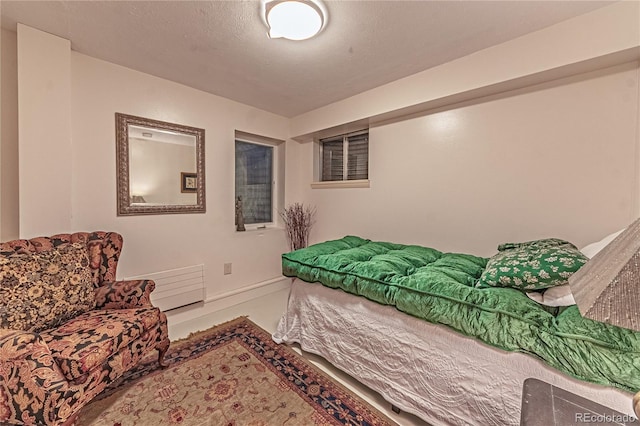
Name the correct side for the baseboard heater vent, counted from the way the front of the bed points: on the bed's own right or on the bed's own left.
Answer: on the bed's own left

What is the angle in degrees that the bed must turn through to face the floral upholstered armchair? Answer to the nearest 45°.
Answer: approximately 90° to its left

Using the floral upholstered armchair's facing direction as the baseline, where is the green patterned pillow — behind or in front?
in front

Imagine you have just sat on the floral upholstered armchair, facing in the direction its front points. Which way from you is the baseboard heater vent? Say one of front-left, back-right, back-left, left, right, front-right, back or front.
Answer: left

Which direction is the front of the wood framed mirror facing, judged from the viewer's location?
facing the viewer and to the right of the viewer

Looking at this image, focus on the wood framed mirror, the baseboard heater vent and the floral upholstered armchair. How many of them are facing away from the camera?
0

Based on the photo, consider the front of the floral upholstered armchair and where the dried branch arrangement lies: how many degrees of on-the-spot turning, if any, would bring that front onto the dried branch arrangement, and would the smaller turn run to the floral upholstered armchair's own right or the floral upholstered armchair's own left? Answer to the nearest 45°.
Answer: approximately 45° to the floral upholstered armchair's own left
